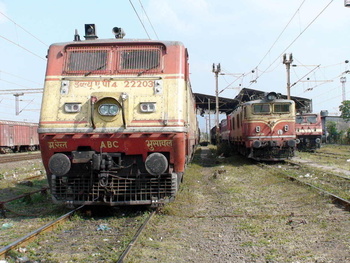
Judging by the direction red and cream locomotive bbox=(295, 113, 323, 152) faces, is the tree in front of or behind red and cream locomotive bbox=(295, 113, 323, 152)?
behind

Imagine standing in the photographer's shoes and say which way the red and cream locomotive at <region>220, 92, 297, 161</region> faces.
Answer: facing the viewer and to the right of the viewer

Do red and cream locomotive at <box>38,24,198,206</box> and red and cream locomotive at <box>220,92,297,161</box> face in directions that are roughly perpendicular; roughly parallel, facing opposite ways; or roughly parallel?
roughly parallel

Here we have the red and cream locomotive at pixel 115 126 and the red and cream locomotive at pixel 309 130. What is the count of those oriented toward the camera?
2

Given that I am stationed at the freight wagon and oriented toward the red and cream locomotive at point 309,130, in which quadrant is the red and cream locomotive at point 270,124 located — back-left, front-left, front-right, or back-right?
front-right

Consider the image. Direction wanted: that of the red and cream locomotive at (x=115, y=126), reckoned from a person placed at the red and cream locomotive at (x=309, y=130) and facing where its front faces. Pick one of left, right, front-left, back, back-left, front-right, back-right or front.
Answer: front

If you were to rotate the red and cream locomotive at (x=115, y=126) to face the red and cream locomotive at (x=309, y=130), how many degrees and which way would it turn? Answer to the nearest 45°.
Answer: approximately 135° to its left

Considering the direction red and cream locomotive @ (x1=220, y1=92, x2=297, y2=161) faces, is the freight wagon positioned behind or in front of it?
behind

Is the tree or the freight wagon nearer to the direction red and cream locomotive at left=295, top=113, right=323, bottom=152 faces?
the freight wagon

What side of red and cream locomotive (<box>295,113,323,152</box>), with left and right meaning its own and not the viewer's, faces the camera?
front

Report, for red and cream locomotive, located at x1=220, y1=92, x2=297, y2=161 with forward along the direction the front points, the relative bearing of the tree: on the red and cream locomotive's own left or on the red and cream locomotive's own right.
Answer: on the red and cream locomotive's own left
